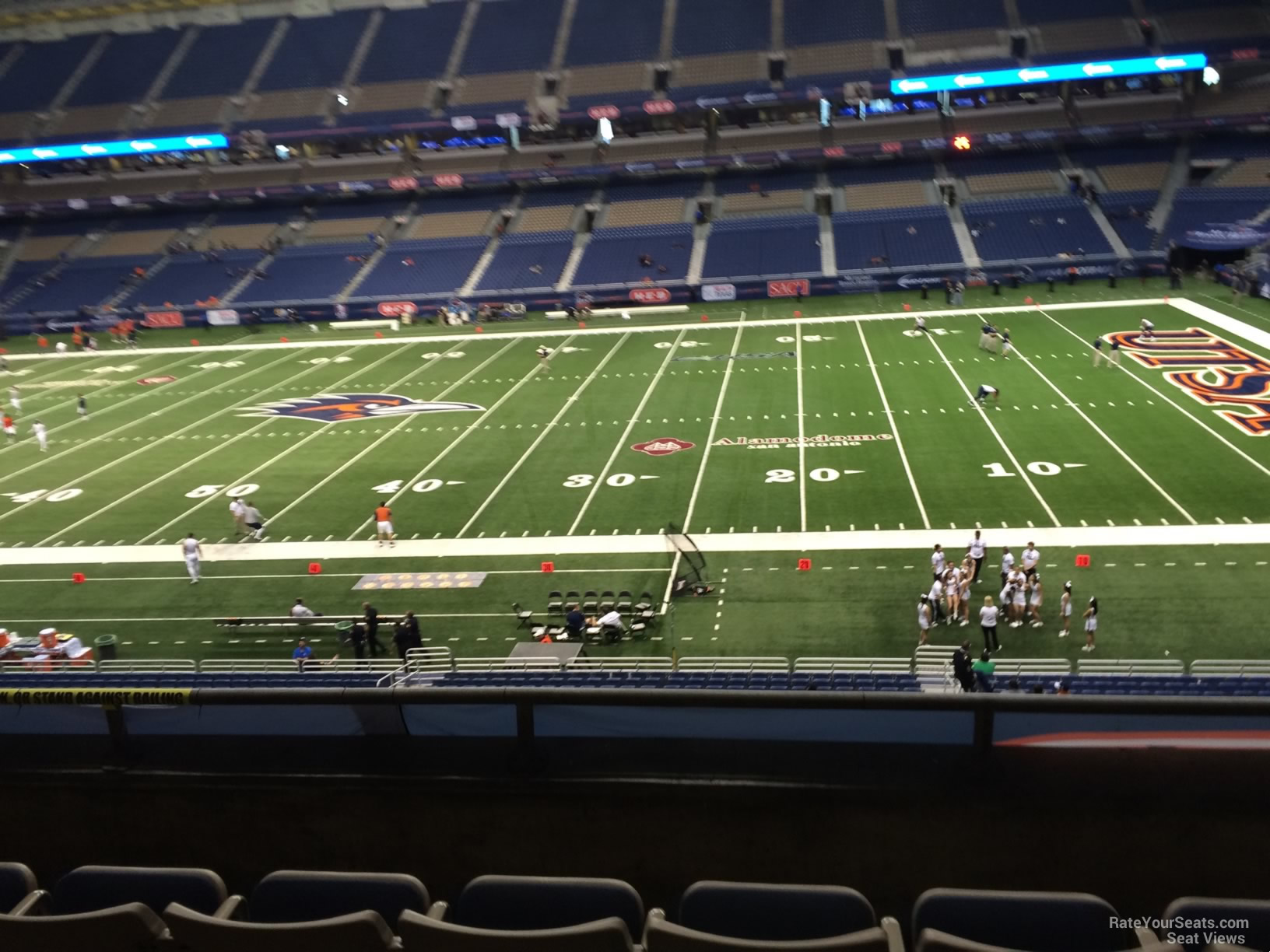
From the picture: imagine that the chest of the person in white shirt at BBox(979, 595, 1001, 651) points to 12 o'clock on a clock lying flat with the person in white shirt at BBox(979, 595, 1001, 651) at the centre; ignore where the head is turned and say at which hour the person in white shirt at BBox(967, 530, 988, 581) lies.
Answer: the person in white shirt at BBox(967, 530, 988, 581) is roughly at 12 o'clock from the person in white shirt at BBox(979, 595, 1001, 651).

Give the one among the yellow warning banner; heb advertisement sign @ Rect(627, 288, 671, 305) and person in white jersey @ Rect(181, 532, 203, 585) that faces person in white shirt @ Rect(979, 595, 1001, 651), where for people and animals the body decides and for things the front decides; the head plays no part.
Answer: the heb advertisement sign

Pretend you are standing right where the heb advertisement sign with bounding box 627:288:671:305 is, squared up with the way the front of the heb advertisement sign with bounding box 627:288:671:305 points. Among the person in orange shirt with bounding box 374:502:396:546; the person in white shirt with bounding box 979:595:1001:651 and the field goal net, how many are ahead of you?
3

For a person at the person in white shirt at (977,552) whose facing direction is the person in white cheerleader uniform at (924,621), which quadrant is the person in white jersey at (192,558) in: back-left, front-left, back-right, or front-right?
front-right

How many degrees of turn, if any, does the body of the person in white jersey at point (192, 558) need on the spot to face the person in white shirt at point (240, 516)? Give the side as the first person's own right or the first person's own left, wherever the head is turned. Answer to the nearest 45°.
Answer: approximately 45° to the first person's own right

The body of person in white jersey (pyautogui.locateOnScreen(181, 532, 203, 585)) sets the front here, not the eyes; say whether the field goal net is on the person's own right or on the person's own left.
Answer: on the person's own right

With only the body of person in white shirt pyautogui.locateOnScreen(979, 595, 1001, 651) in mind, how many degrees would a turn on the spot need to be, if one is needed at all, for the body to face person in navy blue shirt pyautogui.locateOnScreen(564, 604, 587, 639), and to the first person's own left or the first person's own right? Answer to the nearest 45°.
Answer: approximately 90° to the first person's own left

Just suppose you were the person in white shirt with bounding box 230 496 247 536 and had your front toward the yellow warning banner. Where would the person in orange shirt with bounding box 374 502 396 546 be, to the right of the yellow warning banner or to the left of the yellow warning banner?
left

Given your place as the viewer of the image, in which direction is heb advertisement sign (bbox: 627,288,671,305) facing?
facing the viewer

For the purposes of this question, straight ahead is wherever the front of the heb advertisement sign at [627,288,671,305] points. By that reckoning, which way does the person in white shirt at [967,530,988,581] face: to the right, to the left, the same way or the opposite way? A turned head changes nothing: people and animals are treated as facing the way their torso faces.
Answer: the same way

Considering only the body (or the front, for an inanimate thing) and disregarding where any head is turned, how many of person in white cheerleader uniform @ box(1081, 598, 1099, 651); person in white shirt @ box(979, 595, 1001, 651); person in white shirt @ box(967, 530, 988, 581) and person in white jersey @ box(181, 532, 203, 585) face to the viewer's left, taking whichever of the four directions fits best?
1

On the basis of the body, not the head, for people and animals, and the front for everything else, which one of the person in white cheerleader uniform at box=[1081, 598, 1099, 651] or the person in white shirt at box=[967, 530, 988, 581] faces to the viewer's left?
the person in white cheerleader uniform at box=[1081, 598, 1099, 651]

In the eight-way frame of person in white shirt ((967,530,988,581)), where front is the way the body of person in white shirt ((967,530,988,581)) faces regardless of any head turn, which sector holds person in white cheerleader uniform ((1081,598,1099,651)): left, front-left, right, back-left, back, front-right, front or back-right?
front-left

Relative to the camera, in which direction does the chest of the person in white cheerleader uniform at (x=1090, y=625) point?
to the viewer's left

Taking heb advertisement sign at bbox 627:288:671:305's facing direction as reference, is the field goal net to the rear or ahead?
ahead
